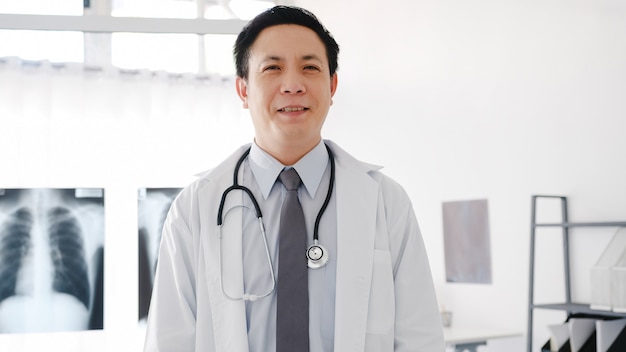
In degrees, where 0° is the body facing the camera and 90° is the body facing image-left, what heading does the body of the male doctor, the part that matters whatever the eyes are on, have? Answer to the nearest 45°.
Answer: approximately 0°

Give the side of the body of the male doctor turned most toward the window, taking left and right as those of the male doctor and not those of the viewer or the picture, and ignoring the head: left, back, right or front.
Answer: back

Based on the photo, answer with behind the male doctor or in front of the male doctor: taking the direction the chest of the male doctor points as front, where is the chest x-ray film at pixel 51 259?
behind

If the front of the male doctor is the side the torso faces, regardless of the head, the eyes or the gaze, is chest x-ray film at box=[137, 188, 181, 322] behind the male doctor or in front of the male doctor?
behind
